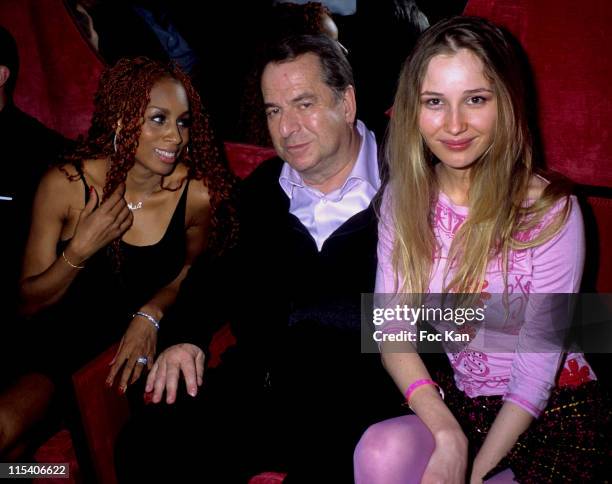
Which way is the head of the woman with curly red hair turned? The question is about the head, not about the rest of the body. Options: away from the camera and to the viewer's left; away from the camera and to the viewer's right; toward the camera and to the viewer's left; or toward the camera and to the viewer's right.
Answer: toward the camera and to the viewer's right

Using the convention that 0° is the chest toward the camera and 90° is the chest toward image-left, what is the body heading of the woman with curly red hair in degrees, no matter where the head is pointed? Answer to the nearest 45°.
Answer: approximately 315°
